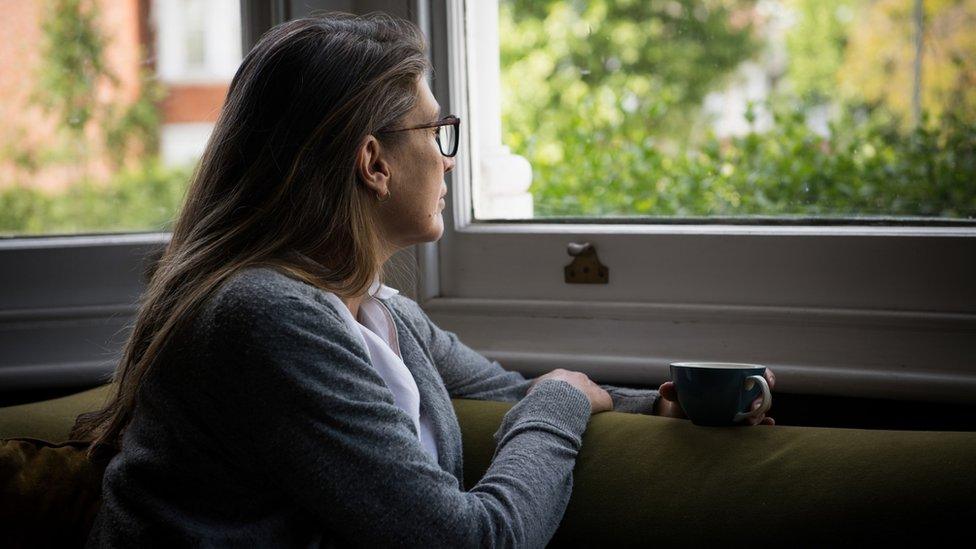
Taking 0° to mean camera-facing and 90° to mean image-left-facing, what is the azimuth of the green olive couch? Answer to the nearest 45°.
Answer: approximately 0°

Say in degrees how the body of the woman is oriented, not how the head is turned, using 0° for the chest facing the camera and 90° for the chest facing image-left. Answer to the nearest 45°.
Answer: approximately 270°

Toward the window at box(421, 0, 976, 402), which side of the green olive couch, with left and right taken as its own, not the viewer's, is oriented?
back
